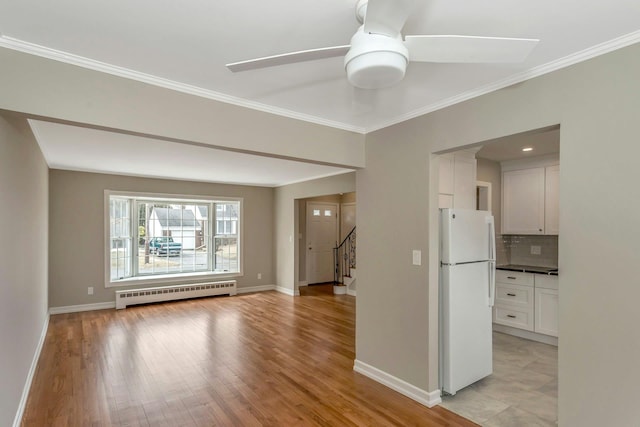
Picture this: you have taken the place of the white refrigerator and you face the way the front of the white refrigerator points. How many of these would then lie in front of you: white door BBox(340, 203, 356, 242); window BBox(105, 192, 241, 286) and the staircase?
0

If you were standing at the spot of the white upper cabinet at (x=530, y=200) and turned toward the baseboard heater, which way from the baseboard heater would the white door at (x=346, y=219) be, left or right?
right

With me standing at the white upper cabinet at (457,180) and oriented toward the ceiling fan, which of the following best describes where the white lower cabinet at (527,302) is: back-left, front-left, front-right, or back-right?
back-left

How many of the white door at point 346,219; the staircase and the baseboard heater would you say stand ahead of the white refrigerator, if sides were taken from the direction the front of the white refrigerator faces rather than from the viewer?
0

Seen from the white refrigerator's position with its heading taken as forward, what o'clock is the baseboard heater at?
The baseboard heater is roughly at 5 o'clock from the white refrigerator.

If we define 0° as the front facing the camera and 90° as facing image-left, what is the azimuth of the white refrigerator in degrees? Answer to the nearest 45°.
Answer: approximately 315°

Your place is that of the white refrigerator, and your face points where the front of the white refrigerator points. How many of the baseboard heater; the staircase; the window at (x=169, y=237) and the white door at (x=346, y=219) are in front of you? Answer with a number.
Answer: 0

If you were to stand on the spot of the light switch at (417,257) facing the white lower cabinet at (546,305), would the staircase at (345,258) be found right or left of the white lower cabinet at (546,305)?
left

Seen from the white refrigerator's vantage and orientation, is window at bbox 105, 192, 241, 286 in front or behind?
behind

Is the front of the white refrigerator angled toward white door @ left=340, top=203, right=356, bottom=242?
no

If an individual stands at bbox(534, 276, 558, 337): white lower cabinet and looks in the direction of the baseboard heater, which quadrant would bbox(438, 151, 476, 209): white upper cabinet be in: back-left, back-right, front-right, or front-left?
front-left

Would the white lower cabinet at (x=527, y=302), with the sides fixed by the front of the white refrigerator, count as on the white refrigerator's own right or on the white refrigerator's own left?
on the white refrigerator's own left

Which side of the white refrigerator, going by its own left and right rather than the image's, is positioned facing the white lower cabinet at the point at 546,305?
left

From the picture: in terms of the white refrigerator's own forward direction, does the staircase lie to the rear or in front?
to the rear
